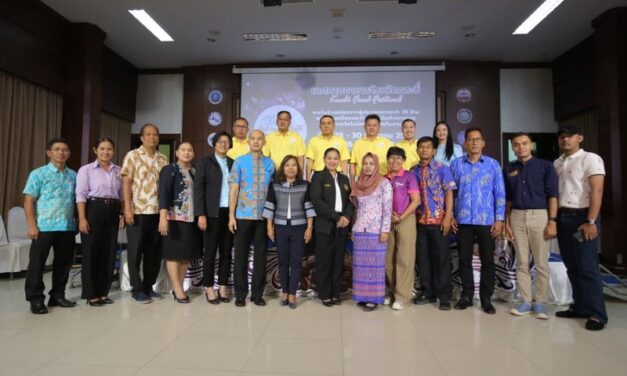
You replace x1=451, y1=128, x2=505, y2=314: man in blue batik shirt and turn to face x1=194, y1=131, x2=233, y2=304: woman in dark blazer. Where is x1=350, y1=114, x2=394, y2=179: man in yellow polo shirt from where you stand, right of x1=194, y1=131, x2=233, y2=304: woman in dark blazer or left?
right

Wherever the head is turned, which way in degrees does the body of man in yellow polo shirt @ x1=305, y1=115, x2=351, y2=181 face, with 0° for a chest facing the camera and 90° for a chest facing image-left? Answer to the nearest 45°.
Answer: approximately 0°

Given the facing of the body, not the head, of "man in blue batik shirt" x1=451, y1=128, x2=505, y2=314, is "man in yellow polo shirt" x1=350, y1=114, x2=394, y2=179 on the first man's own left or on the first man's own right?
on the first man's own right

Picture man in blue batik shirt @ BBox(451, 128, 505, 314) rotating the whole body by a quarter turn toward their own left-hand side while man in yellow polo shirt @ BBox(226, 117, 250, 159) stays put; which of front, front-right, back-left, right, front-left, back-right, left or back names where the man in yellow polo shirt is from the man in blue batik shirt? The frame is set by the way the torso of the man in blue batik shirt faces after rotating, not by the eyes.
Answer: back

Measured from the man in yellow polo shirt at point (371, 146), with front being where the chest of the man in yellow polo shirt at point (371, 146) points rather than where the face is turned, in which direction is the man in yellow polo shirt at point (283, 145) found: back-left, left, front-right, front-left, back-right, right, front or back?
right

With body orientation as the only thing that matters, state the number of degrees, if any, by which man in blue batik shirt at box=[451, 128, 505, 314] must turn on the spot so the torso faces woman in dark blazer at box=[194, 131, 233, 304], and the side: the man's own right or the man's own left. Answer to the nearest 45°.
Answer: approximately 90° to the man's own right

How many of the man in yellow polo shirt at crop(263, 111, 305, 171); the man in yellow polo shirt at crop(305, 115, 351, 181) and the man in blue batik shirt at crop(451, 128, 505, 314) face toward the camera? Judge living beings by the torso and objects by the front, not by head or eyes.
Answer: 3

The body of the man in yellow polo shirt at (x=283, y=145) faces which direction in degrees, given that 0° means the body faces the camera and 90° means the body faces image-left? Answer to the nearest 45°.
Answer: approximately 0°

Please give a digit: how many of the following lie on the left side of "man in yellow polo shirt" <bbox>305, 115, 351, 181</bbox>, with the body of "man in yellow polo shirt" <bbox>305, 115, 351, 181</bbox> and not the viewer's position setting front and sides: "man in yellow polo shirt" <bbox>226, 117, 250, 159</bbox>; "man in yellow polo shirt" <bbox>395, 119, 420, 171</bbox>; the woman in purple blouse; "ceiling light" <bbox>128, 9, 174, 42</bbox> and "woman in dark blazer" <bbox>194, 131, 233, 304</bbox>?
1
